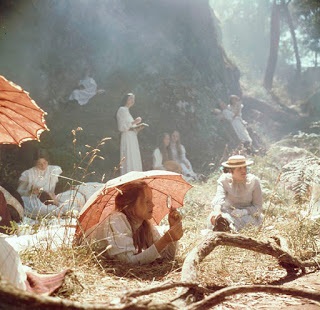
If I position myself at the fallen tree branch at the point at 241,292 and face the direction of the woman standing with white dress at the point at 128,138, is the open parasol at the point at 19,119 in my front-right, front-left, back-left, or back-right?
front-left

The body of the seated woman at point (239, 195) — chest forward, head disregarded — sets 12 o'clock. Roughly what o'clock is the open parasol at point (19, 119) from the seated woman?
The open parasol is roughly at 1 o'clock from the seated woman.

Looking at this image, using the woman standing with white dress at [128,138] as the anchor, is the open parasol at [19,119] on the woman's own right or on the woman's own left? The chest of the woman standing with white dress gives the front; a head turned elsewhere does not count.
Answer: on the woman's own right

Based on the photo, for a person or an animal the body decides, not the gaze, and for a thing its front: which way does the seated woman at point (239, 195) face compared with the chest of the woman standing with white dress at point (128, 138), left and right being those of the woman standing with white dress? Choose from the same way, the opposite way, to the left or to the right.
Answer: to the right

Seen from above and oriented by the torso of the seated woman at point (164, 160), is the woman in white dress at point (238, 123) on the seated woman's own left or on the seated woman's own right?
on the seated woman's own left

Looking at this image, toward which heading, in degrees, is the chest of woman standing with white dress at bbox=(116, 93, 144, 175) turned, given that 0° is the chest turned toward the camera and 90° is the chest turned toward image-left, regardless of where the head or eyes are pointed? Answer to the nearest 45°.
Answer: approximately 270°

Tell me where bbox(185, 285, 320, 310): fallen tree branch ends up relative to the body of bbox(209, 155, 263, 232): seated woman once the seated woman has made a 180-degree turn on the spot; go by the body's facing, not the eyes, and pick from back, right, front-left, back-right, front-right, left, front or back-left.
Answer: back

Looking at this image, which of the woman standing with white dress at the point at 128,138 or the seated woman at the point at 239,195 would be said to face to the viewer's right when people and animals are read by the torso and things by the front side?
the woman standing with white dress

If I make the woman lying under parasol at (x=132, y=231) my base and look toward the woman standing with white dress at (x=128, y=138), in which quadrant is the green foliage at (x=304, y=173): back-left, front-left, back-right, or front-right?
front-right

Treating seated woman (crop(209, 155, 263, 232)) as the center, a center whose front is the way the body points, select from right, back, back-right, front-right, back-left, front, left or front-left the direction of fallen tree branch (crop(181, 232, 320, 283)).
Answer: front

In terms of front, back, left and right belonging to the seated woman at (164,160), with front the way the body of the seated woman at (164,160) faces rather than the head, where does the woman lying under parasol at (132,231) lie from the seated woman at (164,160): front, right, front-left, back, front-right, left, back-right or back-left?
front-right
